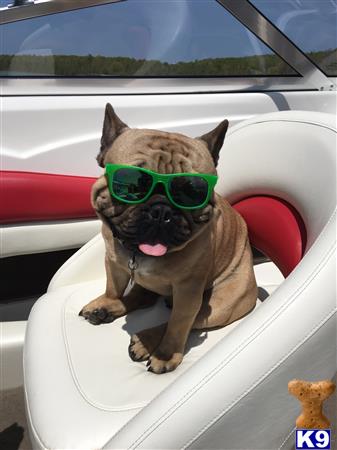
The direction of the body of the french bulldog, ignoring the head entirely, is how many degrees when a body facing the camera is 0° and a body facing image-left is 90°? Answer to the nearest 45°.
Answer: approximately 45°
